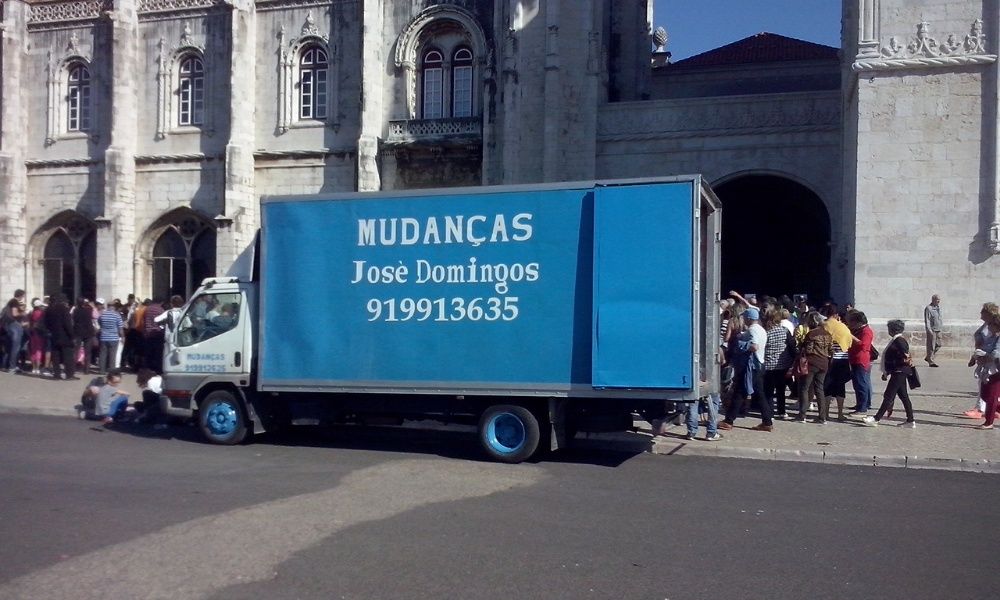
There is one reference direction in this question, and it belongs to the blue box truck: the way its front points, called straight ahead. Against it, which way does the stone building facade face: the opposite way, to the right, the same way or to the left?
to the left

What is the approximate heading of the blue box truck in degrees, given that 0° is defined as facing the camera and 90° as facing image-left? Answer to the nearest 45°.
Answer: approximately 90°

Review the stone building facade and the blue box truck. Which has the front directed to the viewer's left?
the blue box truck

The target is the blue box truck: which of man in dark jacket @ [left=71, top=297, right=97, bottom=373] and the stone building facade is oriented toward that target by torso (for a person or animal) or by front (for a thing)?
the stone building facade

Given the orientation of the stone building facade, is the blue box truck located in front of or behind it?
in front

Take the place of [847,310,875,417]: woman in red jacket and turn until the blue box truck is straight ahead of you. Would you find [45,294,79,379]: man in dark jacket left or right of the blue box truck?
right

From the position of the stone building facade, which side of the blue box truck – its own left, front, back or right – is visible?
right

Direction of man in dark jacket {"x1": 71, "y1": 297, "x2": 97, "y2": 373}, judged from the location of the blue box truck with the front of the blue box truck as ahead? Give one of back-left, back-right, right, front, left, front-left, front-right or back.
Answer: front-right

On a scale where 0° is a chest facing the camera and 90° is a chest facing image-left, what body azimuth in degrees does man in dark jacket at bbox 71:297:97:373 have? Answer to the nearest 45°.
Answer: approximately 180°

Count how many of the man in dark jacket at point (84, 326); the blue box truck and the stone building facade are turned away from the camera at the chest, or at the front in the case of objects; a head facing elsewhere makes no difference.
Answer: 1

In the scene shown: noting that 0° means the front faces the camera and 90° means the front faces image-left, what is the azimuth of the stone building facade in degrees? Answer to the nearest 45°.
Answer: approximately 0°
